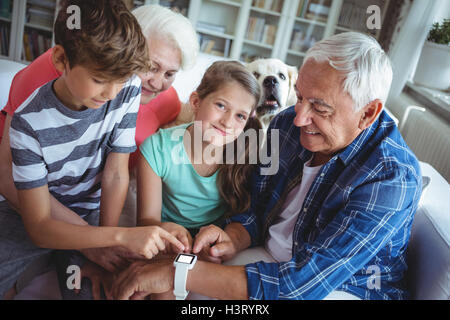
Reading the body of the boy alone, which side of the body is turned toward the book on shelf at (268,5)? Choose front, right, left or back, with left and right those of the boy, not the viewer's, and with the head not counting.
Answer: left

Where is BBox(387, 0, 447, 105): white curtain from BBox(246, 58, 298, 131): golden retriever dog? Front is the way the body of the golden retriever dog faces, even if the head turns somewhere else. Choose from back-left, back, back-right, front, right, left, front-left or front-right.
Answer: back-left

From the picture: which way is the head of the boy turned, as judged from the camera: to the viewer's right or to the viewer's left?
to the viewer's right

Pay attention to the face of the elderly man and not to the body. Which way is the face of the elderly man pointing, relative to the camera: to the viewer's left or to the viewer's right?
to the viewer's left

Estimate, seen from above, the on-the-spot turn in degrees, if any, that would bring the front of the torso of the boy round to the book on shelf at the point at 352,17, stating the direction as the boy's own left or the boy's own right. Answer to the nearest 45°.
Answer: approximately 90° to the boy's own left

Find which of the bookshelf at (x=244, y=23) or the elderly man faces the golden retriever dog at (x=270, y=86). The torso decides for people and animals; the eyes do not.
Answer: the bookshelf

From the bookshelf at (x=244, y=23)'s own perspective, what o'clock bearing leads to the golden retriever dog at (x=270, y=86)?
The golden retriever dog is roughly at 12 o'clock from the bookshelf.

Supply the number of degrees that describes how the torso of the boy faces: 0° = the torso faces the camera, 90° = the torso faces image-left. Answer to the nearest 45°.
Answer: approximately 315°
